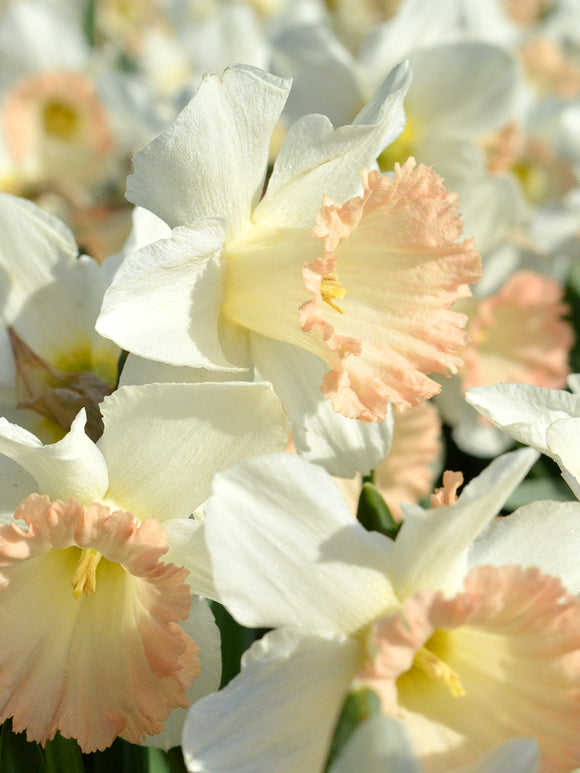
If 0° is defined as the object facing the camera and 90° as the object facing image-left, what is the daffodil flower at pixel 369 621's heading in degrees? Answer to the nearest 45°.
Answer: approximately 315°

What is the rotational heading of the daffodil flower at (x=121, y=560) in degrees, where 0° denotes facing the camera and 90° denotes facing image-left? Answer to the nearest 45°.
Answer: approximately 0°

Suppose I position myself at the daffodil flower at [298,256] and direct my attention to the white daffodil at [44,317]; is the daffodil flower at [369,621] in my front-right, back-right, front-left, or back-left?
back-left

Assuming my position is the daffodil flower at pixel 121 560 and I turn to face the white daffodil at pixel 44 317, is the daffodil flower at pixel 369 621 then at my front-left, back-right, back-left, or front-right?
back-right
